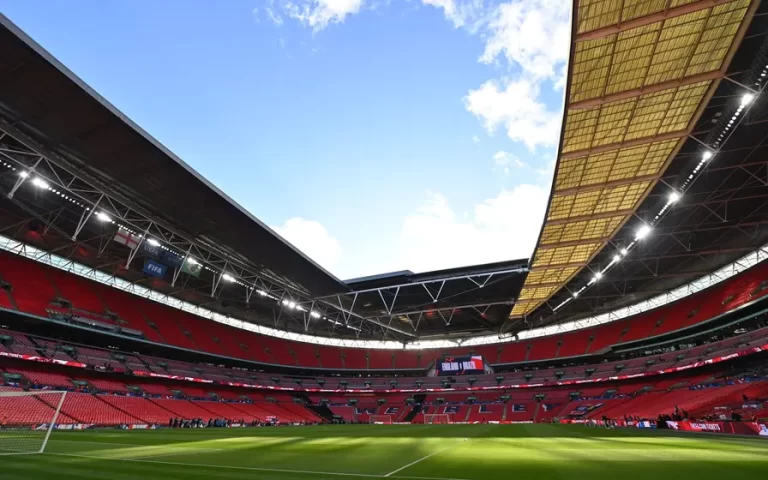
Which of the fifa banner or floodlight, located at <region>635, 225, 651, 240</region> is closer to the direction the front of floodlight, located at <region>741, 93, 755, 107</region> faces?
the fifa banner

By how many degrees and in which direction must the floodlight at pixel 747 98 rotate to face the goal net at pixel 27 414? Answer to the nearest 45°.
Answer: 0° — it already faces it

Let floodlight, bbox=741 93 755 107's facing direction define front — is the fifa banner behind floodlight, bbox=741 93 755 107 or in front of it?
in front

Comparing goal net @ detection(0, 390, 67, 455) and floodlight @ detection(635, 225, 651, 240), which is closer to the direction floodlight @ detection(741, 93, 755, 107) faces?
the goal net
